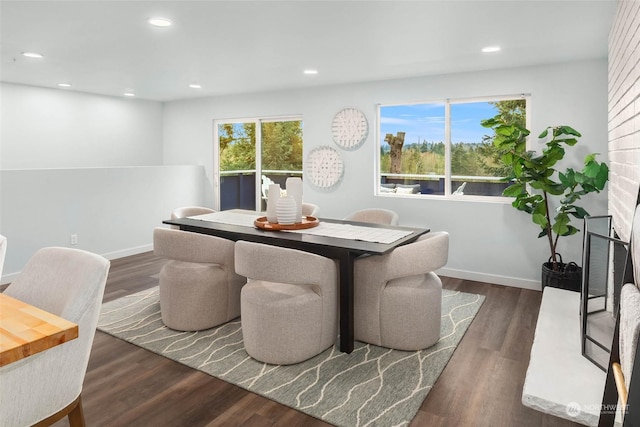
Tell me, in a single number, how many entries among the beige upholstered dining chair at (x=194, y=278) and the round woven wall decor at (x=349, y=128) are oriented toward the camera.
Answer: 1

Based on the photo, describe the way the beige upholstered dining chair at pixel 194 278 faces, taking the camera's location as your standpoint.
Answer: facing away from the viewer and to the right of the viewer

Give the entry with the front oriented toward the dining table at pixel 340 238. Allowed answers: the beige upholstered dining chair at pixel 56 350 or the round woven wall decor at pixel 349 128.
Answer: the round woven wall decor

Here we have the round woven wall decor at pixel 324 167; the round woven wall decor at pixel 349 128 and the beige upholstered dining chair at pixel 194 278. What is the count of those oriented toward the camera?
2

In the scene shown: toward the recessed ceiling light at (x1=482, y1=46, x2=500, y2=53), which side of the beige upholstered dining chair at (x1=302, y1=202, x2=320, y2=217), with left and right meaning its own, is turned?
left

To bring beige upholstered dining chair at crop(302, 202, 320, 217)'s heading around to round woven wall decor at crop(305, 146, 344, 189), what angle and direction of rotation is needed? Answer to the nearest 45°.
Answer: approximately 135° to its right

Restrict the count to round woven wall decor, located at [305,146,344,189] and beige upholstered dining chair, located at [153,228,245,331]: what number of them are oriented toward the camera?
1

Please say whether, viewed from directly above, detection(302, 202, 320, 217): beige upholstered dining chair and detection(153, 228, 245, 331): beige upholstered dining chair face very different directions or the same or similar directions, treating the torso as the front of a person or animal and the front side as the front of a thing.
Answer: very different directions

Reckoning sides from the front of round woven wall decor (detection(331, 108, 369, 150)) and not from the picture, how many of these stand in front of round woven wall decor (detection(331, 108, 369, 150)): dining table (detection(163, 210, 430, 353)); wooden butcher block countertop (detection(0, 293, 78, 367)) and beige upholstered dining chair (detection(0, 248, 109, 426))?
3

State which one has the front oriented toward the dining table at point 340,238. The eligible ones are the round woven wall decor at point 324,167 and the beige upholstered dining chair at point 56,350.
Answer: the round woven wall decor

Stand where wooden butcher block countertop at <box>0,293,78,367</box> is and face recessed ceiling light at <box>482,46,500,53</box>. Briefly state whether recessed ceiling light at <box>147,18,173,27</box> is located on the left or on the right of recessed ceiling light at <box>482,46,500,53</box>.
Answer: left
